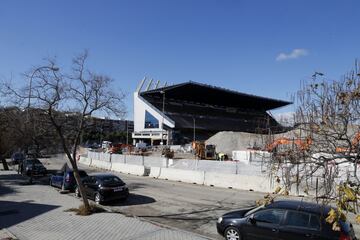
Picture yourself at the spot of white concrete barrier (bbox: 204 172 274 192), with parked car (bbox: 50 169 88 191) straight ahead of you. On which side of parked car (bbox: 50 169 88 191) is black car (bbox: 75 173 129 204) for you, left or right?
left

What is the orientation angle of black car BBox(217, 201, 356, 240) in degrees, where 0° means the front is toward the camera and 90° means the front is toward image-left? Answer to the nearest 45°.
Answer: approximately 90°

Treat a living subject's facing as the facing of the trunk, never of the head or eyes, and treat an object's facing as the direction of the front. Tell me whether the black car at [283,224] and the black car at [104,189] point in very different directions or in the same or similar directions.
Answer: same or similar directions

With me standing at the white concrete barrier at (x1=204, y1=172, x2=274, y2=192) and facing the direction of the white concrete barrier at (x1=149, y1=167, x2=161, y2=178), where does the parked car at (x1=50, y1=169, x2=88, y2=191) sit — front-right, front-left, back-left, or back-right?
front-left

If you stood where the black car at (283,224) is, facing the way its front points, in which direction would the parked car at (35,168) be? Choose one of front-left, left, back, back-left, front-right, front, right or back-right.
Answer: front-right

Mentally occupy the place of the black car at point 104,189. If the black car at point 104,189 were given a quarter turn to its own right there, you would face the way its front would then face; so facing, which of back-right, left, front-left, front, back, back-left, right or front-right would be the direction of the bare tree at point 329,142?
back-right

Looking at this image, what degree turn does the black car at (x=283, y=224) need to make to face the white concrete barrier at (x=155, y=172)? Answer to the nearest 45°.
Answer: approximately 45° to its right

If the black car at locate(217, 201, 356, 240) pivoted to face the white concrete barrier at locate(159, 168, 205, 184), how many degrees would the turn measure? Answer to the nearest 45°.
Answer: approximately 90° to its right

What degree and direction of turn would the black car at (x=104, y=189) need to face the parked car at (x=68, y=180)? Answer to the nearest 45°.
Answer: approximately 45° to its right
